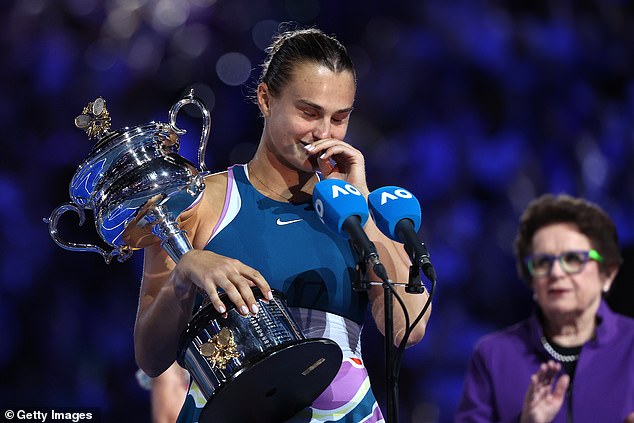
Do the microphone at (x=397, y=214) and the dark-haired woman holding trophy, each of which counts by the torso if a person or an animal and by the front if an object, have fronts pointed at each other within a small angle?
yes

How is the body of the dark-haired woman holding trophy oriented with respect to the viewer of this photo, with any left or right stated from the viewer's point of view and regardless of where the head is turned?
facing the viewer and to the right of the viewer

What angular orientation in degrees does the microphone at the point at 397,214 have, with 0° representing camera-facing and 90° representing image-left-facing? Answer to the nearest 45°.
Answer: approximately 135°

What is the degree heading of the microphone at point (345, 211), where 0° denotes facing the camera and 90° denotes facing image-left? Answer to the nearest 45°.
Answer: approximately 135°

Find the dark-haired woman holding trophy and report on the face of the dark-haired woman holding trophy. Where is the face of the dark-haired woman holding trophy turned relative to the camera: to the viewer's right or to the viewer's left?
to the viewer's right

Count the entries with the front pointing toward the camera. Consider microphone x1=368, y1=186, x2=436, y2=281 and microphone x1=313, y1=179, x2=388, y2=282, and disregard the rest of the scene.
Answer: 0

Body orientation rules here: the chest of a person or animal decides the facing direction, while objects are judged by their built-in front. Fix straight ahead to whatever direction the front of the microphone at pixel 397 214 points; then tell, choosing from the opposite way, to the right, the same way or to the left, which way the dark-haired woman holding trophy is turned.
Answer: the opposite way
